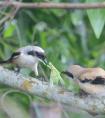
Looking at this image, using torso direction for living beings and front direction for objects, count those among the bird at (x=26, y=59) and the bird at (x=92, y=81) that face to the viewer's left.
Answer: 1

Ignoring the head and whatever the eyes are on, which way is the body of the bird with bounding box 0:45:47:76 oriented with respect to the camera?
to the viewer's right

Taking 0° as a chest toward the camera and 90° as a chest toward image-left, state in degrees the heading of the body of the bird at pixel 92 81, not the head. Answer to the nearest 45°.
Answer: approximately 90°

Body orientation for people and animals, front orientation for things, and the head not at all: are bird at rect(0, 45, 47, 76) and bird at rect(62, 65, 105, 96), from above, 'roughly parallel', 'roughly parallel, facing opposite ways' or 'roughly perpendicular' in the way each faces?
roughly parallel, facing opposite ways

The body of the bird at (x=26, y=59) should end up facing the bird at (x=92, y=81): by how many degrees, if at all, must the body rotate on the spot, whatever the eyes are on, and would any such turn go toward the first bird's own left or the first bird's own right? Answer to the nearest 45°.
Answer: approximately 45° to the first bird's own right
